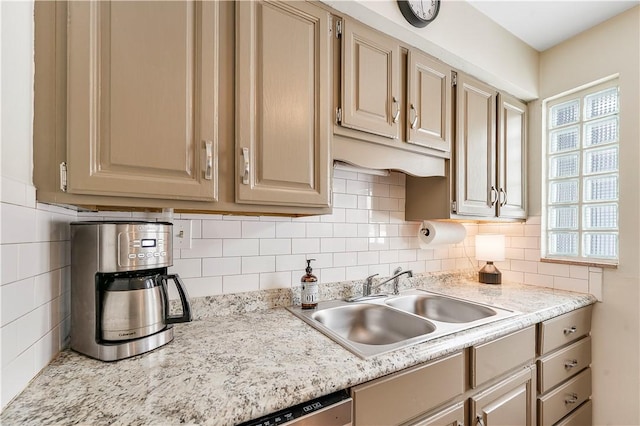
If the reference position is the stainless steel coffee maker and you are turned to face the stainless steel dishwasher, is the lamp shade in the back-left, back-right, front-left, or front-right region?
front-left

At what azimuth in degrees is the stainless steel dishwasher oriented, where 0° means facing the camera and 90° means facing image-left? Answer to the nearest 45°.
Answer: approximately 315°

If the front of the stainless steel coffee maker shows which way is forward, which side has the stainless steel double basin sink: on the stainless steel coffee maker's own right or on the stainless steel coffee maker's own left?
on the stainless steel coffee maker's own left

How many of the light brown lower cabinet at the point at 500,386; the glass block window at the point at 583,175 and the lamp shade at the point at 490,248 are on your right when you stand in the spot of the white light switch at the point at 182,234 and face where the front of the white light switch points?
0

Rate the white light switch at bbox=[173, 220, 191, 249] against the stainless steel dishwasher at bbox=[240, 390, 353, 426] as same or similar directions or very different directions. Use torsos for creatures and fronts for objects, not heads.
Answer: same or similar directions

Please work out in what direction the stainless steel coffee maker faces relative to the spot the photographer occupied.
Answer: facing the viewer and to the right of the viewer

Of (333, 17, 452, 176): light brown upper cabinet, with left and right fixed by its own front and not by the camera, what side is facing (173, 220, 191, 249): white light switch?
right

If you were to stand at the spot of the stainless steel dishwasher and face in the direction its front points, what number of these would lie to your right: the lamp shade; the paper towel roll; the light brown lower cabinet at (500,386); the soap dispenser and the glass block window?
0

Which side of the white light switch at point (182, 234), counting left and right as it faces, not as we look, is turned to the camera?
front

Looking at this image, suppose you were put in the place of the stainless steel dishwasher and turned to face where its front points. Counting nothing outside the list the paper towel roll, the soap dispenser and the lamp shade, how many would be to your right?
0

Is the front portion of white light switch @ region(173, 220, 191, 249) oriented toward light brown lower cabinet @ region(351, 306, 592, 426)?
no

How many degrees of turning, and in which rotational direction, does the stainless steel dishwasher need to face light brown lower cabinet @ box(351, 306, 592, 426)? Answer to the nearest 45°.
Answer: approximately 90° to its left

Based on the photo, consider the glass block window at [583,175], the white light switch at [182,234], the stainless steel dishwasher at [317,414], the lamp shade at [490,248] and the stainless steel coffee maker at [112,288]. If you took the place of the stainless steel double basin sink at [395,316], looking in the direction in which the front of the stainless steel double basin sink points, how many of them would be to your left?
2

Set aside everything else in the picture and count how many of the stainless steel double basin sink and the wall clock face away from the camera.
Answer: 0

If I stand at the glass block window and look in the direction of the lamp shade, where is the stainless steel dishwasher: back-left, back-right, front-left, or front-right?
front-left

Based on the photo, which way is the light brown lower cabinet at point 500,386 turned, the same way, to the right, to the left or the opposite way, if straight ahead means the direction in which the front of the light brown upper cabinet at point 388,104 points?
the same way

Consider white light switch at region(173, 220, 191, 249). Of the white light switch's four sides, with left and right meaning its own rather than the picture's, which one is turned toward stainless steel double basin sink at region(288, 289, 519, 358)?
left

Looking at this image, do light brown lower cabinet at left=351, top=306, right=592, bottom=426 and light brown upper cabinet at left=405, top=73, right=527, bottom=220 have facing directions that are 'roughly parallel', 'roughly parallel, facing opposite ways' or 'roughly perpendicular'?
roughly parallel
